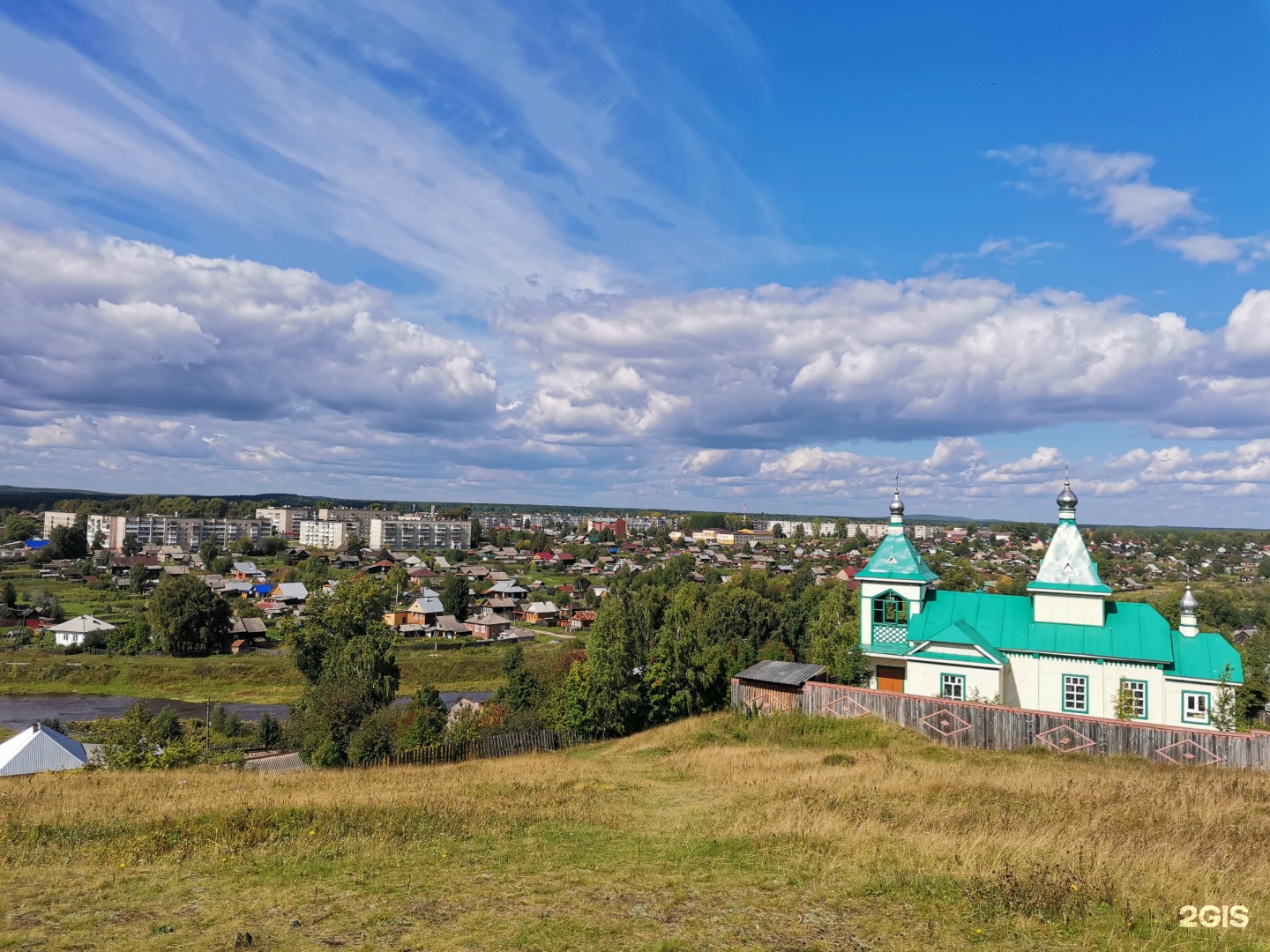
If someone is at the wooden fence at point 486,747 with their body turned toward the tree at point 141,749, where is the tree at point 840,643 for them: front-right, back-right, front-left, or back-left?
back-right

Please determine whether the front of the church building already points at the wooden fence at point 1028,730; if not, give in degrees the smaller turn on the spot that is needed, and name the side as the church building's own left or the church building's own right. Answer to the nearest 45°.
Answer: approximately 90° to the church building's own left

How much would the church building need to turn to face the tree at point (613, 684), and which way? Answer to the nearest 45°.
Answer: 0° — it already faces it

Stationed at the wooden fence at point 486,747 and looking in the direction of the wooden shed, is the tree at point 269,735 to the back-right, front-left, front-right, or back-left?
back-left

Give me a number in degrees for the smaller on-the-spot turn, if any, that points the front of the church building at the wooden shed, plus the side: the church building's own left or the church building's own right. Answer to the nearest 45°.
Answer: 0° — it already faces it

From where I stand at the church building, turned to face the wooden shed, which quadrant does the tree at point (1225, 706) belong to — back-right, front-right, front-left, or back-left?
back-left

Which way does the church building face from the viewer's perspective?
to the viewer's left

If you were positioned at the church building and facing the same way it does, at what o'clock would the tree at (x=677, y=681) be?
The tree is roughly at 12 o'clock from the church building.
